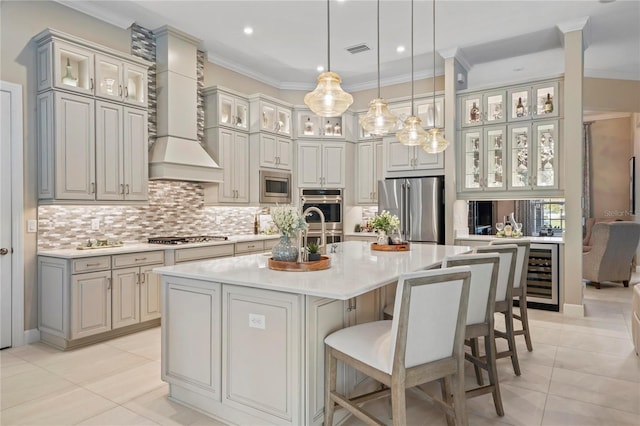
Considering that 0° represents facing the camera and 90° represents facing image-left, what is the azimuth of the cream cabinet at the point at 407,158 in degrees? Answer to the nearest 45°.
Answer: approximately 0°

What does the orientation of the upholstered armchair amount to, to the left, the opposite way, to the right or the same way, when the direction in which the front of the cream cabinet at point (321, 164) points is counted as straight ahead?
the opposite way

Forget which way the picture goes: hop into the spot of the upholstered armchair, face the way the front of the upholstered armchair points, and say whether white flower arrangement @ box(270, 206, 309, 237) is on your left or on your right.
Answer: on your left

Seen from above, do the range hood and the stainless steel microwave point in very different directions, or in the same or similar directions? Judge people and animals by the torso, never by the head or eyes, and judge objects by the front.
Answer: same or similar directions

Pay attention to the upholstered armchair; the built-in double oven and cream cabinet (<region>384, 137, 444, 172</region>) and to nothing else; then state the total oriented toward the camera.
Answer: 2

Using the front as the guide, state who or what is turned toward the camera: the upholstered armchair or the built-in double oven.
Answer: the built-in double oven

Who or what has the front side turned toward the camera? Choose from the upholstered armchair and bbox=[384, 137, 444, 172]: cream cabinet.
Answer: the cream cabinet

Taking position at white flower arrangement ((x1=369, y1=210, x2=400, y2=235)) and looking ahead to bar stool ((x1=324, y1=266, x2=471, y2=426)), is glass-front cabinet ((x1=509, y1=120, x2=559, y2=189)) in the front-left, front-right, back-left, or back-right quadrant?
back-left

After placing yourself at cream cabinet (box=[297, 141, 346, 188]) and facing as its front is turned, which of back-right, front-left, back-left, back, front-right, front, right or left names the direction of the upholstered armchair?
left

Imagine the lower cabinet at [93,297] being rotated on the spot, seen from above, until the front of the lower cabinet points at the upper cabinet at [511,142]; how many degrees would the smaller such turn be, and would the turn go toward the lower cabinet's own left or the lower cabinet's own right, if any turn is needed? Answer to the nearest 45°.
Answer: approximately 45° to the lower cabinet's own left

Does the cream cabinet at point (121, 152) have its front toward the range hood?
no

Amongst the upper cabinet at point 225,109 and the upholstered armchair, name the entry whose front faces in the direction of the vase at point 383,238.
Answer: the upper cabinet

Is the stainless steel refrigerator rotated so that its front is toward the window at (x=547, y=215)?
no

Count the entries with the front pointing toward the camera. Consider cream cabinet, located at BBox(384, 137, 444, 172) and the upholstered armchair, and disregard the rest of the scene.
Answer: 1

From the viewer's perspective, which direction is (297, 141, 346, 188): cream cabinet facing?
toward the camera

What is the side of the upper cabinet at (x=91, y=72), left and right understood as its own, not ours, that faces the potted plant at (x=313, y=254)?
front

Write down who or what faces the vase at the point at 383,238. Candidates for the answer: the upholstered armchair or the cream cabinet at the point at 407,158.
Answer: the cream cabinet

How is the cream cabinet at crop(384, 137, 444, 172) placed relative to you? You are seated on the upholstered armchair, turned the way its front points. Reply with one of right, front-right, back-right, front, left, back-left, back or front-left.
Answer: left
